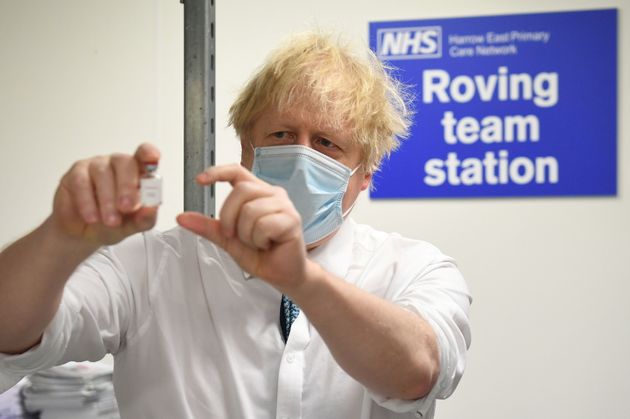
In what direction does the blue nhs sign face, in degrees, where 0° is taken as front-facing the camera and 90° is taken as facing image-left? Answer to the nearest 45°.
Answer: approximately 0°

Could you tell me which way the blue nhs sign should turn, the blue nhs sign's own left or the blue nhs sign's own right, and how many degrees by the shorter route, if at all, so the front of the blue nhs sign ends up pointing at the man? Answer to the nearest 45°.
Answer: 0° — it already faces them
